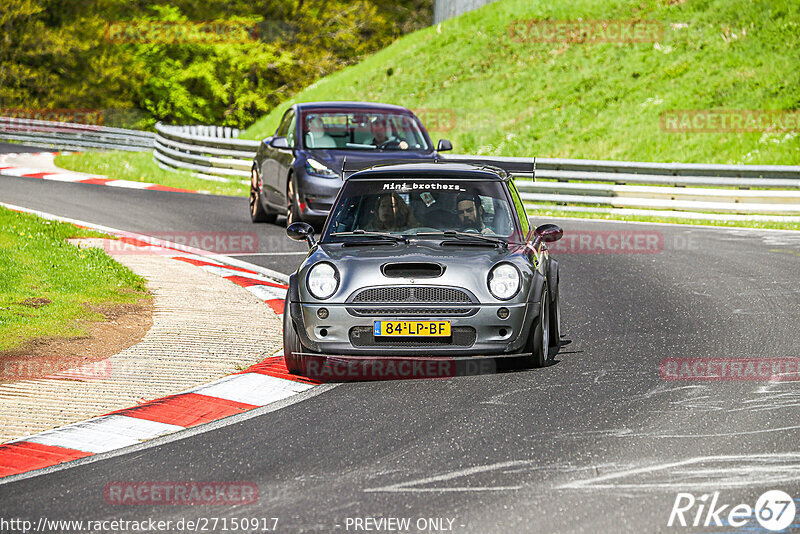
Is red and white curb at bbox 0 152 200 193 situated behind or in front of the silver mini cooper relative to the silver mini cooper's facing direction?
behind

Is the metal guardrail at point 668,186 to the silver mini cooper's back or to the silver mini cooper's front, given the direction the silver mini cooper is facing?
to the back

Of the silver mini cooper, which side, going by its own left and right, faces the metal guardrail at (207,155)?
back

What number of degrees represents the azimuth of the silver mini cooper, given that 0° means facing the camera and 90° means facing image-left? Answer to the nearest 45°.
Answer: approximately 0°

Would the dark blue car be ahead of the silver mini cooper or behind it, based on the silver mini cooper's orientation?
behind

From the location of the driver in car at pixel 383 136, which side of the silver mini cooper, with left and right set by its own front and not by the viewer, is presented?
back
